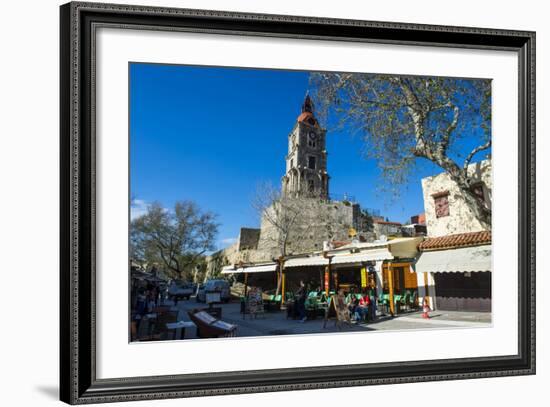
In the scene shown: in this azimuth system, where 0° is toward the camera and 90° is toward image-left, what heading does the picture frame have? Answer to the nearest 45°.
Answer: approximately 315°
